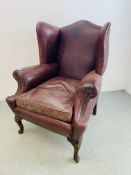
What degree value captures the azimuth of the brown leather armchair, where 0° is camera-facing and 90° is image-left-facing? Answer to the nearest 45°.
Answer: approximately 45°
